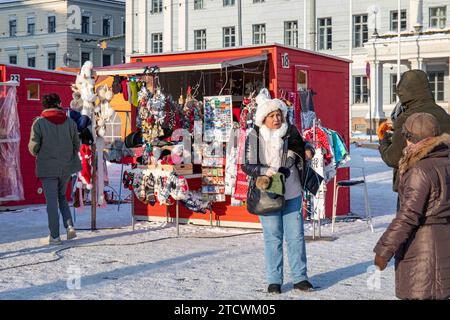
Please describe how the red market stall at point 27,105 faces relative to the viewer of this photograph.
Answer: facing the viewer and to the left of the viewer

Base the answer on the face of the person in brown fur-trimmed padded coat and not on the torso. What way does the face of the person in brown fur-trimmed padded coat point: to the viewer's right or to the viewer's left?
to the viewer's left

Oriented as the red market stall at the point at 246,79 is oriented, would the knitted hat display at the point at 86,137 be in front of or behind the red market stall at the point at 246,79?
in front

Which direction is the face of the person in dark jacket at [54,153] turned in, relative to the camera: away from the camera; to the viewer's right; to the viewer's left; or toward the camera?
away from the camera

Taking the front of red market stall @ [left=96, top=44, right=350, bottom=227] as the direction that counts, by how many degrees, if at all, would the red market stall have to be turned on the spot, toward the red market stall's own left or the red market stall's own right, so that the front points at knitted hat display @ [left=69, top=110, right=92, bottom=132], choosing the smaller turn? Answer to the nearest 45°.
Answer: approximately 45° to the red market stall's own right

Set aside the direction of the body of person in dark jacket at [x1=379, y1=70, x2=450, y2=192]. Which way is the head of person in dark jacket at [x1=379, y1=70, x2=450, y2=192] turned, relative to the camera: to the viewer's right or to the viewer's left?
to the viewer's left

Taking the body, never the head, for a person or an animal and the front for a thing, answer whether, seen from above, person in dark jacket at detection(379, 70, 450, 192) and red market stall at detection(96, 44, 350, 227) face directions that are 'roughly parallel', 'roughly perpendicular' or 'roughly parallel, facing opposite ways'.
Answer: roughly perpendicular

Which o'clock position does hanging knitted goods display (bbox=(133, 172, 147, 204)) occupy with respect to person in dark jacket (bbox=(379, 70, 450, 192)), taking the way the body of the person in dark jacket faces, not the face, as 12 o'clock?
The hanging knitted goods display is roughly at 12 o'clock from the person in dark jacket.

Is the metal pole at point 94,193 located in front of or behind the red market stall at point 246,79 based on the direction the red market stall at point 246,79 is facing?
in front

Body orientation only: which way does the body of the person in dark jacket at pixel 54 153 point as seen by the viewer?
away from the camera

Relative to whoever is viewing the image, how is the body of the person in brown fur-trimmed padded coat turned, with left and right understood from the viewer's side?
facing away from the viewer and to the left of the viewer

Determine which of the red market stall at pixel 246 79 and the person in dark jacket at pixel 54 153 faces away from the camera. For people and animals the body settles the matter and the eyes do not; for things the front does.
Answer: the person in dark jacket

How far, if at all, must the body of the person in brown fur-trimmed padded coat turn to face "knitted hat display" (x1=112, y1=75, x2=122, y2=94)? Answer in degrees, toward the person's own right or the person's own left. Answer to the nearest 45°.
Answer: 0° — they already face it

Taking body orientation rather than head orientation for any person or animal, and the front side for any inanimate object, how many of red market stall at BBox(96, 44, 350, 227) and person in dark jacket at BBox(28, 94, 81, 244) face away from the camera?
1

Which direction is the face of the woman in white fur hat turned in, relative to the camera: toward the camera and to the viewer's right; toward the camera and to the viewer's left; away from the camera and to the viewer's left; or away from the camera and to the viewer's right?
toward the camera and to the viewer's right

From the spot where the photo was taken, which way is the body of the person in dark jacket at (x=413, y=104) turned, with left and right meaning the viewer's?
facing away from the viewer and to the left of the viewer

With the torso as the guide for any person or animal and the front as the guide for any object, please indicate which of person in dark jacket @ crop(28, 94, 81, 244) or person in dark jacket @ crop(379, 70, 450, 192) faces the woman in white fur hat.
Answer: person in dark jacket @ crop(379, 70, 450, 192)

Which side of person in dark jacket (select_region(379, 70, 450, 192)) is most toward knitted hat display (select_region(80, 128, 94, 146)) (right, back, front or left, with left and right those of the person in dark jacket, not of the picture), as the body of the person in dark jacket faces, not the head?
front
